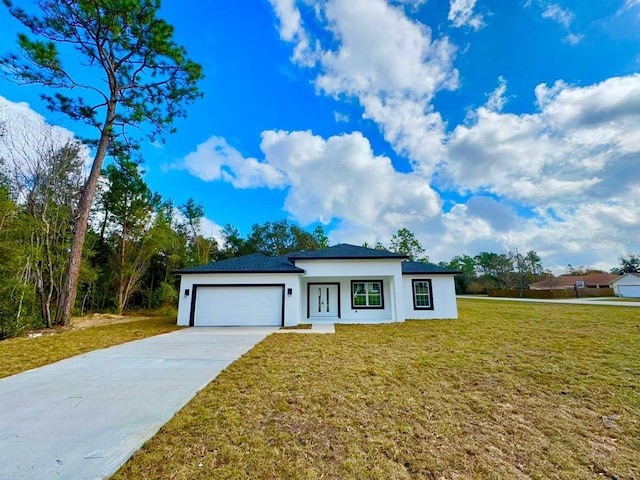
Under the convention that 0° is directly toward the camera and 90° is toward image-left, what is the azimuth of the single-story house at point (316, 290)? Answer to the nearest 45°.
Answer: approximately 0°

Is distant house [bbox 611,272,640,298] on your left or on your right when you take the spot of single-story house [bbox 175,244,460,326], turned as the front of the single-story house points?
on your left

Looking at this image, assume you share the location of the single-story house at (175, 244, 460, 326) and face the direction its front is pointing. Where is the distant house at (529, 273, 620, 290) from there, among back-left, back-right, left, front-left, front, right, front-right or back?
back-left
